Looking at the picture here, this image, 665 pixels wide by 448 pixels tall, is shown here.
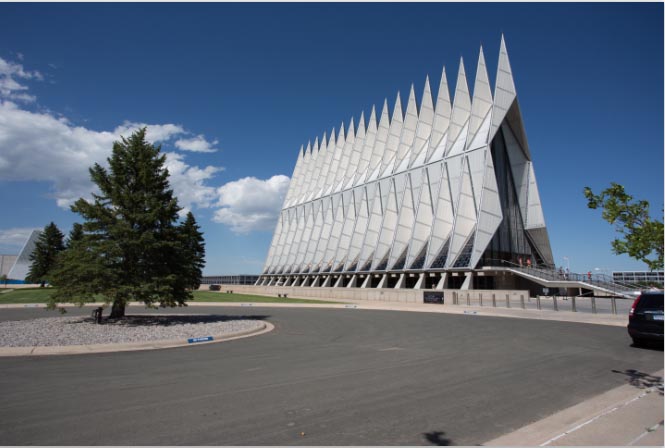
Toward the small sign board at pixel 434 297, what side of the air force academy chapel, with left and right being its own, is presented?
right

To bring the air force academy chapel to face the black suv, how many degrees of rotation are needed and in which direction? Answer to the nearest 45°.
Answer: approximately 45° to its right

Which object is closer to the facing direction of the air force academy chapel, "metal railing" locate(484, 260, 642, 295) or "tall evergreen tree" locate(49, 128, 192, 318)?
the metal railing

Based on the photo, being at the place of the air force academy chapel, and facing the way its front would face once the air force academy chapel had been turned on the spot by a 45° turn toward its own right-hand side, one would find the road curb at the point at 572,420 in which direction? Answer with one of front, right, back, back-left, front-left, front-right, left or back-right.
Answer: front
